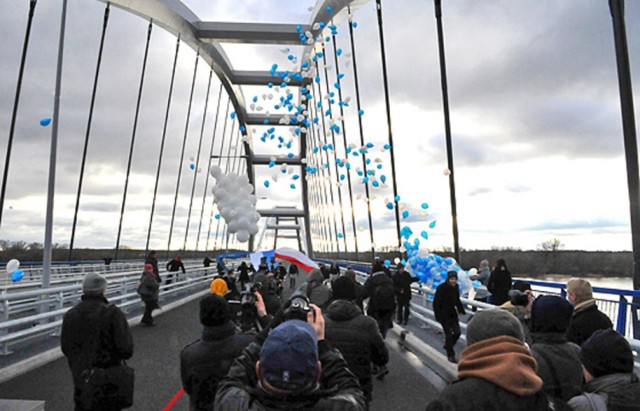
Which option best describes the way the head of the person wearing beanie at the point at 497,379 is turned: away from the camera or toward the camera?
away from the camera

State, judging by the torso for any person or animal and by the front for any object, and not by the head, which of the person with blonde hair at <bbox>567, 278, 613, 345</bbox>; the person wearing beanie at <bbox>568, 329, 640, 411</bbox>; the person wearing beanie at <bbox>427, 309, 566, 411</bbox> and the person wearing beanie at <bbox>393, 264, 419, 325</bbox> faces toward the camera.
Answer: the person wearing beanie at <bbox>393, 264, 419, 325</bbox>

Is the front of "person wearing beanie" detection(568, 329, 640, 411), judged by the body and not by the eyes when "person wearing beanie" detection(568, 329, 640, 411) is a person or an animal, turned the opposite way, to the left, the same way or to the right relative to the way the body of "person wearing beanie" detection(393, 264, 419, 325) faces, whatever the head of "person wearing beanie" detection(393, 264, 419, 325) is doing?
the opposite way

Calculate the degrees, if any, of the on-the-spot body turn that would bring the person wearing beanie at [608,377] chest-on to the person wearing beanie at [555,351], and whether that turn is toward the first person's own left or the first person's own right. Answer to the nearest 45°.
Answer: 0° — they already face them

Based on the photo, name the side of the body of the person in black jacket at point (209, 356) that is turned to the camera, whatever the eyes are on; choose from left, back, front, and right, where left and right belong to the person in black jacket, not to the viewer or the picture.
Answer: back

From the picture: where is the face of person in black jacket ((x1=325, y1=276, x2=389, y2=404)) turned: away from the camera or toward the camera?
away from the camera

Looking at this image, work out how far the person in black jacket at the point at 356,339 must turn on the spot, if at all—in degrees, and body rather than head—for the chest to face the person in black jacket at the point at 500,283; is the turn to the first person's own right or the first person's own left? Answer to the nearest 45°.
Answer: approximately 45° to the first person's own right

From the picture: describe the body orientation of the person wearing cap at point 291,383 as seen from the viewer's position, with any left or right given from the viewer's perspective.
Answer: facing away from the viewer

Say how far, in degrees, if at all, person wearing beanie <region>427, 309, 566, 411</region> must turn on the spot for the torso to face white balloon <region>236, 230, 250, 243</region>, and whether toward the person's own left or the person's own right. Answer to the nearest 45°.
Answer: approximately 45° to the person's own left

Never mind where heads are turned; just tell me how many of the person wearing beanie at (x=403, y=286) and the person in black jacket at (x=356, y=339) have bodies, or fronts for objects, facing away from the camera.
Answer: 1

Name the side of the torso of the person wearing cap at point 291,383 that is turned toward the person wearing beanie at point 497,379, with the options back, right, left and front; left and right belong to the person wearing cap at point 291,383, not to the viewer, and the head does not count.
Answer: right

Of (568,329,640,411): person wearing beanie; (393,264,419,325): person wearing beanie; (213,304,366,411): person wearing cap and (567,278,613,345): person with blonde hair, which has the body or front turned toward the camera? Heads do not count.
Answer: (393,264,419,325): person wearing beanie

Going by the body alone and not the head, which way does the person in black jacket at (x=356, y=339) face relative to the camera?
away from the camera
